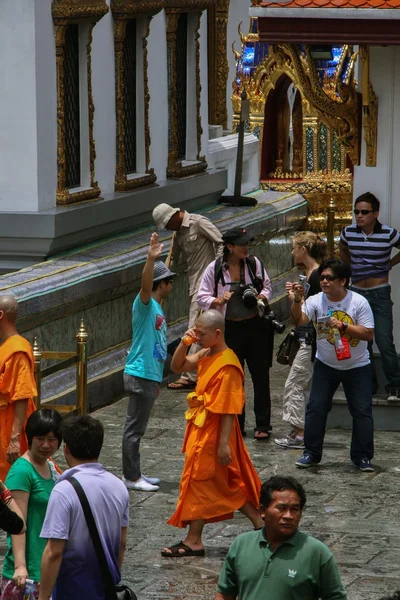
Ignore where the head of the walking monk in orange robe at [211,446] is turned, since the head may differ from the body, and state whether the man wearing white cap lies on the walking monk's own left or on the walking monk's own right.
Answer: on the walking monk's own right

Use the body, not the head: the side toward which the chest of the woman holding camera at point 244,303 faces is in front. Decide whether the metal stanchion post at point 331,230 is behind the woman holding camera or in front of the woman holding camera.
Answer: behind

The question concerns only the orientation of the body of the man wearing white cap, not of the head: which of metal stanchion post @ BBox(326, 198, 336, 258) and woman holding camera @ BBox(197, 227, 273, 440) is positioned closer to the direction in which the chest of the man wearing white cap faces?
the woman holding camera

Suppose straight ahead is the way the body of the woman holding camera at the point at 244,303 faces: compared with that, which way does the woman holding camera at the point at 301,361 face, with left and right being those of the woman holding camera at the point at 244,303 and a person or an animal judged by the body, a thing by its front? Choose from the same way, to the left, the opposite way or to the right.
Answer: to the right

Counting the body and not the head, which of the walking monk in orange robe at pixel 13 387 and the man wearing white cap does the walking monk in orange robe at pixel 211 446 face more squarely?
the walking monk in orange robe
